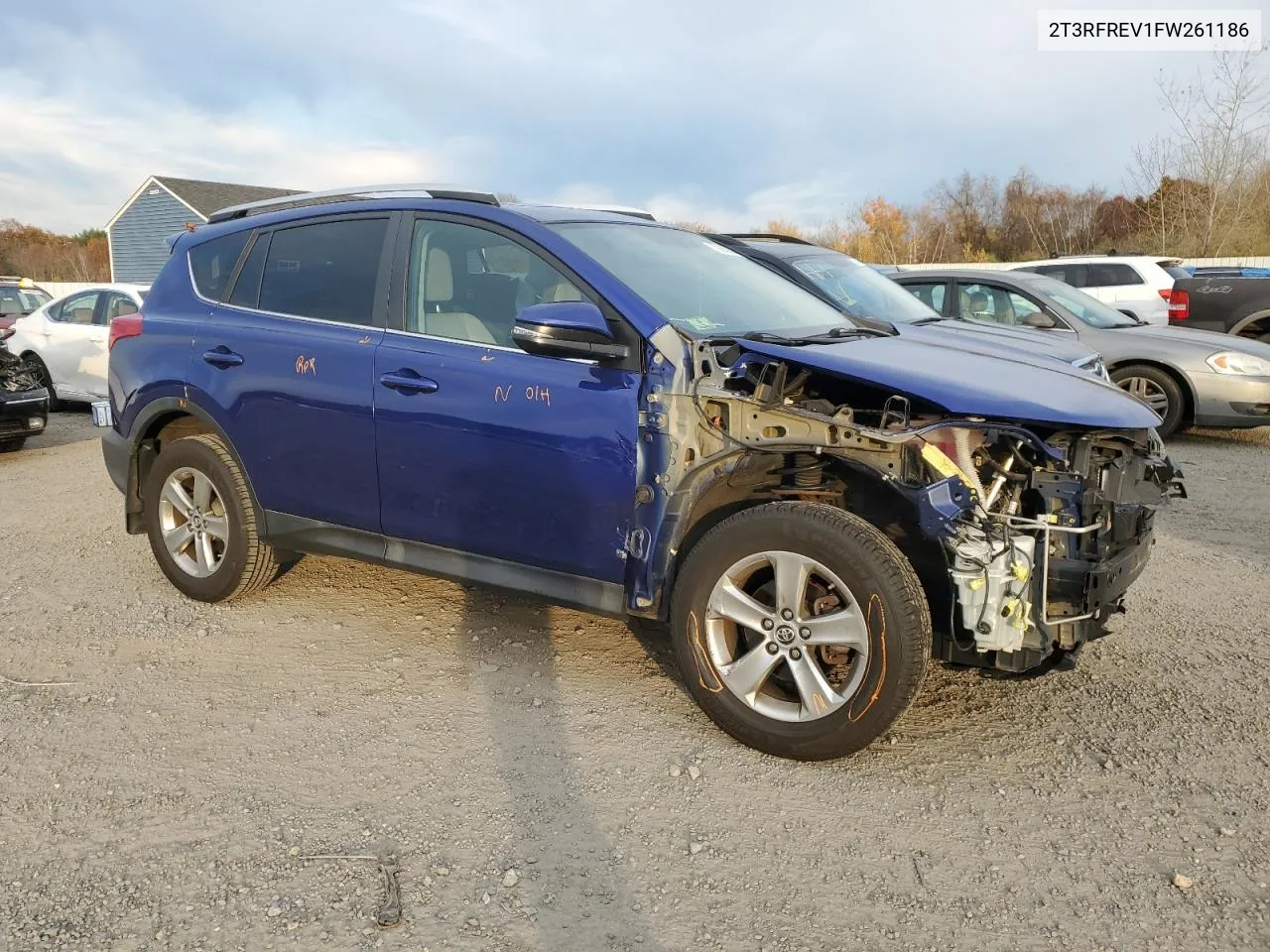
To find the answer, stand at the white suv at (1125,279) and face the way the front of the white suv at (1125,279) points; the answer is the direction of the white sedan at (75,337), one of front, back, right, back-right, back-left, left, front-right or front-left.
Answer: front-left

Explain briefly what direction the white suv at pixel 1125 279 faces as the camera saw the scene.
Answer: facing to the left of the viewer

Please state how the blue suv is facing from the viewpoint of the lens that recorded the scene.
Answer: facing the viewer and to the right of the viewer

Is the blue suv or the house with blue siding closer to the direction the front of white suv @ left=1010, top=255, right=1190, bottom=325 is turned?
the house with blue siding

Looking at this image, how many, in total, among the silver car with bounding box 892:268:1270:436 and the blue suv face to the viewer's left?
0

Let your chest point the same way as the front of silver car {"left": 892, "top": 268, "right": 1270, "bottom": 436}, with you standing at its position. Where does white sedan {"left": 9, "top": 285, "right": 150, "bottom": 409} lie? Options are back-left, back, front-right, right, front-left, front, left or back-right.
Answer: back-right

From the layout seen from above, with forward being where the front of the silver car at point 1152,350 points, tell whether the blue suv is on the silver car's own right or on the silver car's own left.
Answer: on the silver car's own right

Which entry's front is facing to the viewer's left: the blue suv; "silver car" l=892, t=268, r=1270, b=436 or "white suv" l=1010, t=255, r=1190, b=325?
the white suv

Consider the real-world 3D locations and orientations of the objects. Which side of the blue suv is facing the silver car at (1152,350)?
left

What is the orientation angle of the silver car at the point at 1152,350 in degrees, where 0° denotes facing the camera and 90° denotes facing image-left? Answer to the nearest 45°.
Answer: approximately 315°
